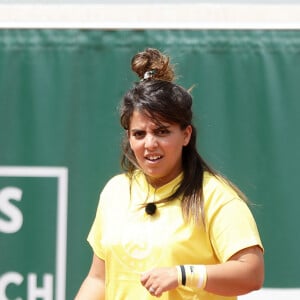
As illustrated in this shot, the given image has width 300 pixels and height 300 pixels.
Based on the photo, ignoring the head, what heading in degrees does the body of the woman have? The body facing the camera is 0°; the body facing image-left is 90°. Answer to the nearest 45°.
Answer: approximately 45°
